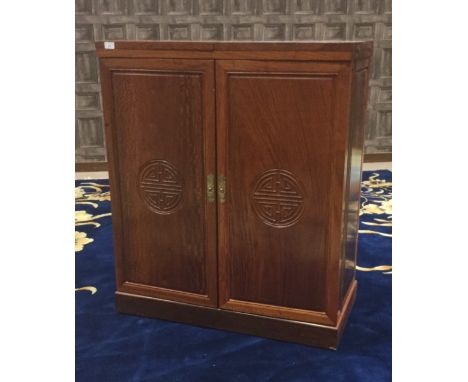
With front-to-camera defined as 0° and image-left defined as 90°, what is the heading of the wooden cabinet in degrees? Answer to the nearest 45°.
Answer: approximately 0°
